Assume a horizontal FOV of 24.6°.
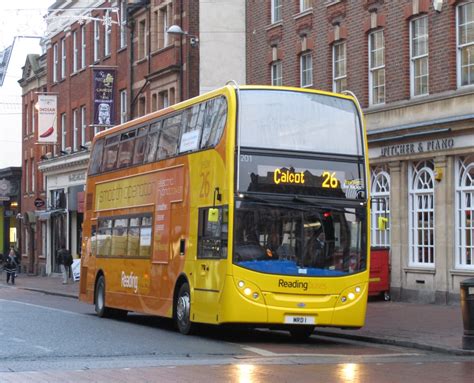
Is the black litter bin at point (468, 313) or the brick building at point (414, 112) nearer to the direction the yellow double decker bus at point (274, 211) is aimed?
the black litter bin

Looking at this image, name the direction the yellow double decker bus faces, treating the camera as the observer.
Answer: facing the viewer and to the right of the viewer

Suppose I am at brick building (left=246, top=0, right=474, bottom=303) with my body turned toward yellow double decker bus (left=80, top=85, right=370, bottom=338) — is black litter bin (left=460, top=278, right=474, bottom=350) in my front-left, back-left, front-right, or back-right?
front-left

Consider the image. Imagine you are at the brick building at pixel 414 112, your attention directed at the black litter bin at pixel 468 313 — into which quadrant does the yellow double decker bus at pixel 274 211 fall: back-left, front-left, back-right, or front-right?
front-right

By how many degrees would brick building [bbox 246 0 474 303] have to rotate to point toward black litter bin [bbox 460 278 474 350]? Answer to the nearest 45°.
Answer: approximately 45° to its left

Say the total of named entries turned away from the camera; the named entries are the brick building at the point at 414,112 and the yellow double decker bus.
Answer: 0

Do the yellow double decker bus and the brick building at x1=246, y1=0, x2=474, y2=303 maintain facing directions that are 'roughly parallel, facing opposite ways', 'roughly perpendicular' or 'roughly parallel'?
roughly perpendicular

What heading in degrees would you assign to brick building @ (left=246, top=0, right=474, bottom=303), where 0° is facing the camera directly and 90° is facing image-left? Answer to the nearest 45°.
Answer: approximately 45°
